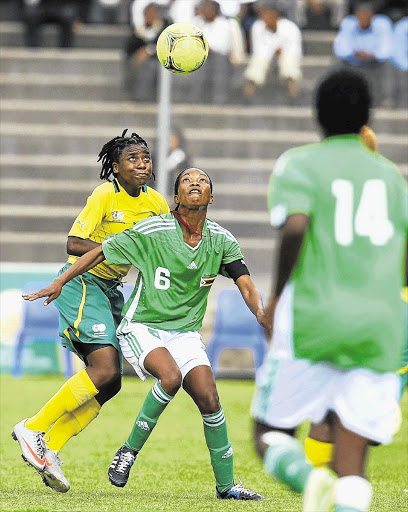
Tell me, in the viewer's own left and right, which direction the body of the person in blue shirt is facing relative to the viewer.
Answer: facing the viewer

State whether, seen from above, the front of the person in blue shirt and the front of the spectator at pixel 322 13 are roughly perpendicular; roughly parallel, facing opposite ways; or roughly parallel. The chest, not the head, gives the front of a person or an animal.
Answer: roughly parallel

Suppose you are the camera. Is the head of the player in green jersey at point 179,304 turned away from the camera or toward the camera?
toward the camera

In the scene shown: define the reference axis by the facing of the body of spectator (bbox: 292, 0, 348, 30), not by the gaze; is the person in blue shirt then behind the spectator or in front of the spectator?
in front

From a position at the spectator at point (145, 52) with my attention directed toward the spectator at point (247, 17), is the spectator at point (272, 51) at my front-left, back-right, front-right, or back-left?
front-right

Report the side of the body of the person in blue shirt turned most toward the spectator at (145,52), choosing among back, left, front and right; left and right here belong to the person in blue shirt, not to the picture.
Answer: right

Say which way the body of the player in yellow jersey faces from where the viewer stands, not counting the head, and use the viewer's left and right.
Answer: facing the viewer and to the right of the viewer

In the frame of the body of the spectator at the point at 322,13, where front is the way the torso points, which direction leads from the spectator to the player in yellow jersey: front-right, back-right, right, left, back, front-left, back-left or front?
front

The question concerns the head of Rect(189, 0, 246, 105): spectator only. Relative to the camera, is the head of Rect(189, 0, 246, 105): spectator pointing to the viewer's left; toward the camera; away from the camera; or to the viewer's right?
toward the camera

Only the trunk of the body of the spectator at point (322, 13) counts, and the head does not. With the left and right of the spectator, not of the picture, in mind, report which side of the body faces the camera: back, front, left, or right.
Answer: front

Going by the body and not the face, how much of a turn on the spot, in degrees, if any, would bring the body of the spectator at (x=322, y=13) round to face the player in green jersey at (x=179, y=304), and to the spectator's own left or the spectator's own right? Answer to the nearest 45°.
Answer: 0° — they already face them

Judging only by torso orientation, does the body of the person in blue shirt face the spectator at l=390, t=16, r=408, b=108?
no

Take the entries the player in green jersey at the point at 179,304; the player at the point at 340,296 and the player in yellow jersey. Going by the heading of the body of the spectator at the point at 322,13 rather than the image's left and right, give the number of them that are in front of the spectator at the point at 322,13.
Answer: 3

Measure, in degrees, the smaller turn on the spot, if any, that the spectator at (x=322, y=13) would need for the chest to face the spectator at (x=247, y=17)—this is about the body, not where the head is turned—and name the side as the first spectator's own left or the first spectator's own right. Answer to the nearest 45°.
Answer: approximately 45° to the first spectator's own right

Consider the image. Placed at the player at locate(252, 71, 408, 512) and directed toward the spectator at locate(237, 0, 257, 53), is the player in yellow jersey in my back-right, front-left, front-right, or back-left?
front-left

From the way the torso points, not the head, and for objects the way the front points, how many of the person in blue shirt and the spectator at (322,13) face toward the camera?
2

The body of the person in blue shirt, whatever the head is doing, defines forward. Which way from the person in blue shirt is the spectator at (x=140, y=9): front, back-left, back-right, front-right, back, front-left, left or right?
right
